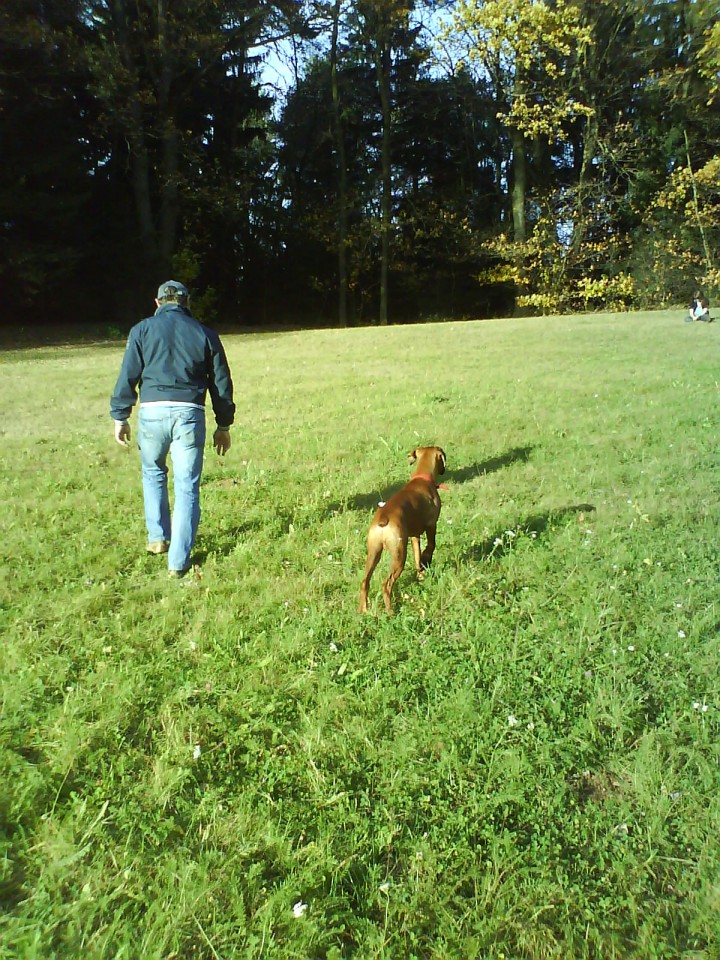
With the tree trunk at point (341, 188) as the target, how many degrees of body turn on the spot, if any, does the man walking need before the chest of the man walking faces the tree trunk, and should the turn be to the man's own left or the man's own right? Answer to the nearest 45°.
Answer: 0° — they already face it

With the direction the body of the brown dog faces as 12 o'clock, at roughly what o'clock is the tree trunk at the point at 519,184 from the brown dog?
The tree trunk is roughly at 11 o'clock from the brown dog.

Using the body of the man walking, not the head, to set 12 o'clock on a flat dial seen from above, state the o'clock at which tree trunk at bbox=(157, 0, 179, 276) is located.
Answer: The tree trunk is roughly at 12 o'clock from the man walking.

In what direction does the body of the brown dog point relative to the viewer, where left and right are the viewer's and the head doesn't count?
facing away from the viewer and to the right of the viewer

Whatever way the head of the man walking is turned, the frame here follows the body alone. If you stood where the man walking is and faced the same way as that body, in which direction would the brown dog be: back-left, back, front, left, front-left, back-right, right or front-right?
back-right

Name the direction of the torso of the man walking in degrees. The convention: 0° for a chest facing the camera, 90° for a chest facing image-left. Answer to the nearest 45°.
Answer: approximately 180°

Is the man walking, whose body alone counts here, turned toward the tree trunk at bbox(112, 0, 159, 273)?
yes

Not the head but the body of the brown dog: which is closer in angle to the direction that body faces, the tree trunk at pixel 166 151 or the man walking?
the tree trunk

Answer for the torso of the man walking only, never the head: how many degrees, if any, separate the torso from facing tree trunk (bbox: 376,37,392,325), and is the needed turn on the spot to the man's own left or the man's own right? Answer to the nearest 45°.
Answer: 0° — they already face it

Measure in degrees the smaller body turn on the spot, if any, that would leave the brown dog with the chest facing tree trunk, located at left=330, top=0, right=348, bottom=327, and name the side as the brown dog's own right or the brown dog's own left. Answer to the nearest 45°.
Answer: approximately 45° to the brown dog's own left
